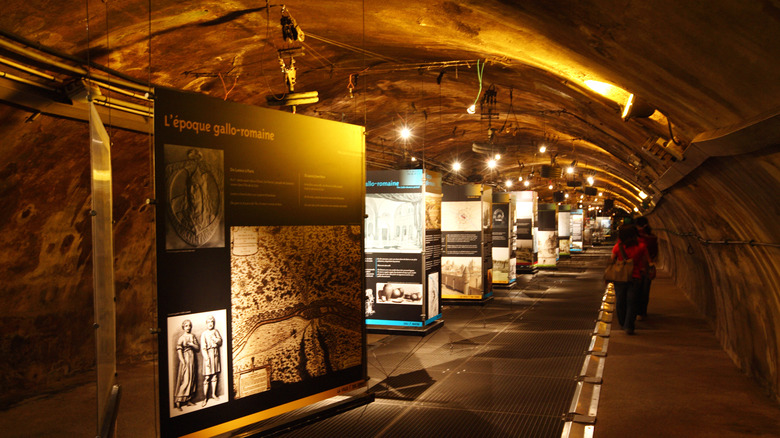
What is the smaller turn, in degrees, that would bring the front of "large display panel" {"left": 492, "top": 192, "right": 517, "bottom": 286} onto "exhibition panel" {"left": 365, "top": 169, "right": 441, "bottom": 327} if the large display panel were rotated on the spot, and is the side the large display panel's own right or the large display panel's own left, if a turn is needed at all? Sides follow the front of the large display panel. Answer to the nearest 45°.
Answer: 0° — it already faces it

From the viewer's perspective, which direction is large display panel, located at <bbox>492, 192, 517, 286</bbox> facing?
toward the camera

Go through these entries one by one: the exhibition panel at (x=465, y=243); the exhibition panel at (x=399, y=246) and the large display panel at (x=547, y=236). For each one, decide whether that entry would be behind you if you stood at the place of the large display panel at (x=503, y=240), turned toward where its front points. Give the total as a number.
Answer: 1

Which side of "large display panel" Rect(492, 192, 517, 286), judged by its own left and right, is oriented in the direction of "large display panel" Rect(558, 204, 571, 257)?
back

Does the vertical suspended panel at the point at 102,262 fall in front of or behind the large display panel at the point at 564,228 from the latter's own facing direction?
in front

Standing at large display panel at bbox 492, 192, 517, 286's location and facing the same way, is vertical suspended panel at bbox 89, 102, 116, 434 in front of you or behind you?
in front

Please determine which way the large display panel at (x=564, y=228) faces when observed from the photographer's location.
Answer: facing the viewer

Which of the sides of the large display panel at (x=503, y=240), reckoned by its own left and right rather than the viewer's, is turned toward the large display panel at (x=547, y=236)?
back

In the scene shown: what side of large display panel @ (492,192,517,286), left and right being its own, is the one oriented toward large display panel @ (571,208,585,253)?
back

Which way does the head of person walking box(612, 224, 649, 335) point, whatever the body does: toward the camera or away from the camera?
away from the camera

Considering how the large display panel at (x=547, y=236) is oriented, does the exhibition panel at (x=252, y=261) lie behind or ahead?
ahead

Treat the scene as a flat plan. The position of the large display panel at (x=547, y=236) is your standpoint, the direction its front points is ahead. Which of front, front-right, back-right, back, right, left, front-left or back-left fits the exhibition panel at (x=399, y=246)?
front
